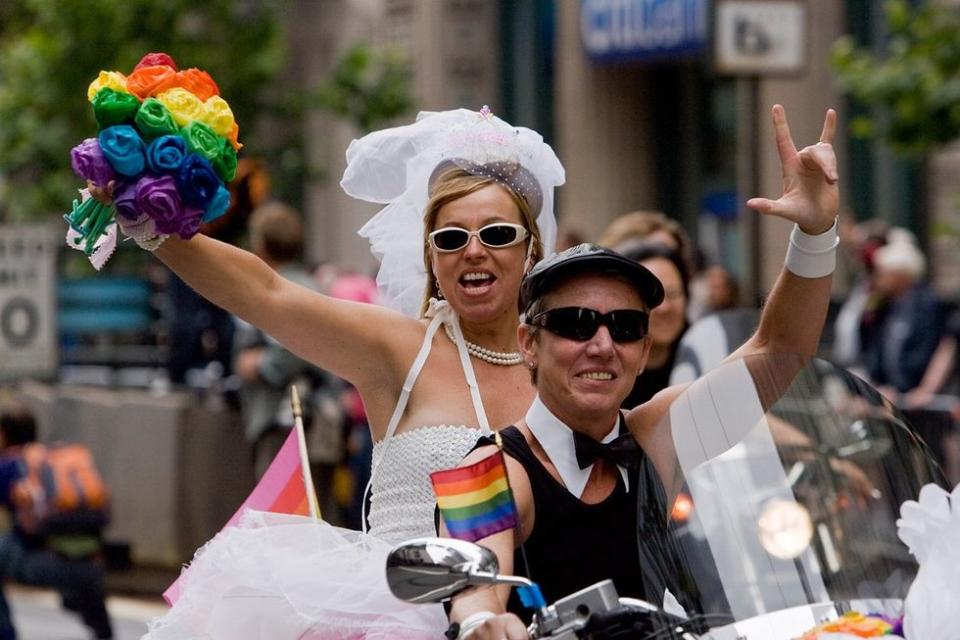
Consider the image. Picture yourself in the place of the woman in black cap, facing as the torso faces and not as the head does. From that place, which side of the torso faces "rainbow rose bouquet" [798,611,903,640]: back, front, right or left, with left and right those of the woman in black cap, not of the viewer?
front

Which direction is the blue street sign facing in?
toward the camera

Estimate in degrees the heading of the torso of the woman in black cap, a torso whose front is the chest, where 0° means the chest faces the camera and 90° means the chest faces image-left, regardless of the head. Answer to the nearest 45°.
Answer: approximately 315°

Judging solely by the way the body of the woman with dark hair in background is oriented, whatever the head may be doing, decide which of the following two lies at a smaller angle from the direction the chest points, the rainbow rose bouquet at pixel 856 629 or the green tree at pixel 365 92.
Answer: the rainbow rose bouquet

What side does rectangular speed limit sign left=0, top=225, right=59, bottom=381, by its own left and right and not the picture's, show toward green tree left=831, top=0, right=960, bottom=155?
left

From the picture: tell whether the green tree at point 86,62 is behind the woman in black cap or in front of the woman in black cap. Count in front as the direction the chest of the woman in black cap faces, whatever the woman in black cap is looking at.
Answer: behind

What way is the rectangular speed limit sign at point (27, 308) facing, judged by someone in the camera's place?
facing the viewer

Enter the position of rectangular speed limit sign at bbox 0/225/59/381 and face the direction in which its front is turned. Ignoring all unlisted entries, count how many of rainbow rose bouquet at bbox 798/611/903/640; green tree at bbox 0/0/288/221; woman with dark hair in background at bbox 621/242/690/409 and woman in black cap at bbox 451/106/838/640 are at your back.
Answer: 1

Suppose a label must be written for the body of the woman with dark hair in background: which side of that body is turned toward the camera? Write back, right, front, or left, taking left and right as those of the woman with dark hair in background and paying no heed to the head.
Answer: front

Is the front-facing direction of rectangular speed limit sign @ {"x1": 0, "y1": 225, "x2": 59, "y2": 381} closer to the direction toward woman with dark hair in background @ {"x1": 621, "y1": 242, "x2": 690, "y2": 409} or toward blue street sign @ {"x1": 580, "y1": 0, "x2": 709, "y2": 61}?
the woman with dark hair in background

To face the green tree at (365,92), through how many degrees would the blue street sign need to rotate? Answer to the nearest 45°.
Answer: approximately 90° to its right

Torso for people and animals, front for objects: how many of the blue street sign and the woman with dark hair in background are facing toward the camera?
2

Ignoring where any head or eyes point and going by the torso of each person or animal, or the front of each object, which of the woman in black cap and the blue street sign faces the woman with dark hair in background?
the blue street sign

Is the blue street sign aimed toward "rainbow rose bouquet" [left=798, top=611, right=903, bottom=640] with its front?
yes
